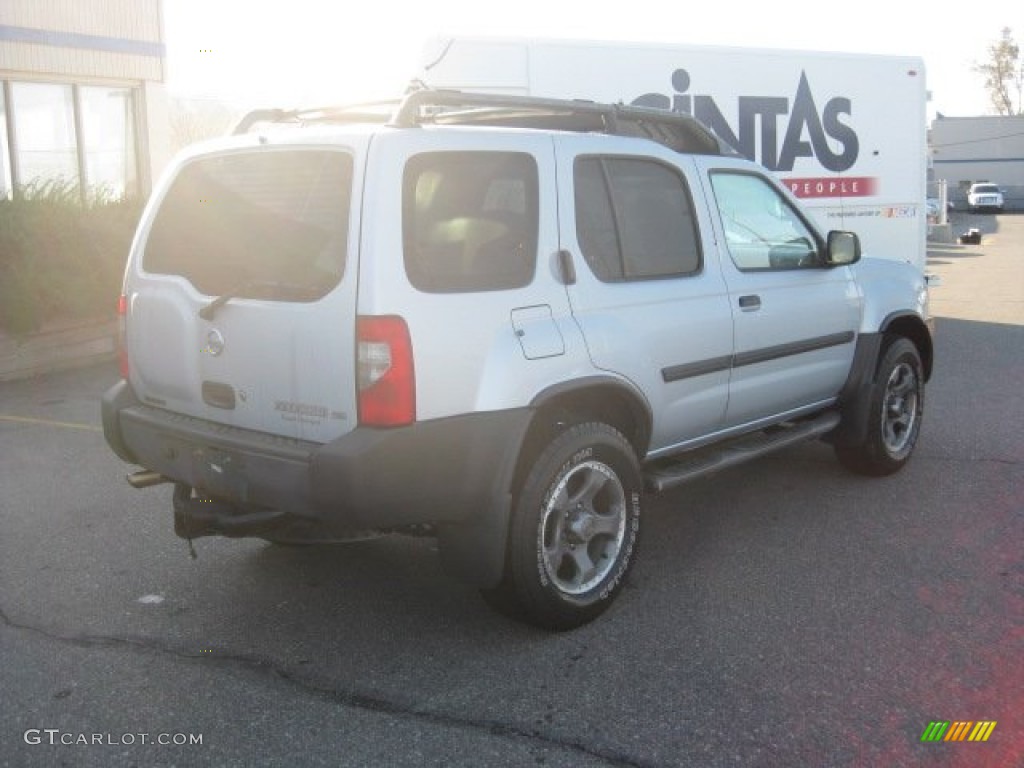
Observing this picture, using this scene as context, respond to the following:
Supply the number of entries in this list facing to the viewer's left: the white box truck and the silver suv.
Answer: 1

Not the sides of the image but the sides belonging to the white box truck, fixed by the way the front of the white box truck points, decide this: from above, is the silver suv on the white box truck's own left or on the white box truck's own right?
on the white box truck's own left

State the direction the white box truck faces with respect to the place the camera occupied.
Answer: facing to the left of the viewer

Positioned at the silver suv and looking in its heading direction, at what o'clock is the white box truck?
The white box truck is roughly at 11 o'clock from the silver suv.

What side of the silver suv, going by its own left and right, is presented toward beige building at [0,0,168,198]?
left

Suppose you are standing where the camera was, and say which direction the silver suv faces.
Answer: facing away from the viewer and to the right of the viewer

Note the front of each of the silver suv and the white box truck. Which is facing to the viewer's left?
the white box truck

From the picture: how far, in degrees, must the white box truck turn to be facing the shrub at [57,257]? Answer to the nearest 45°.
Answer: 0° — it already faces it

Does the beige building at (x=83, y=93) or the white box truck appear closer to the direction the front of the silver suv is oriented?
the white box truck
